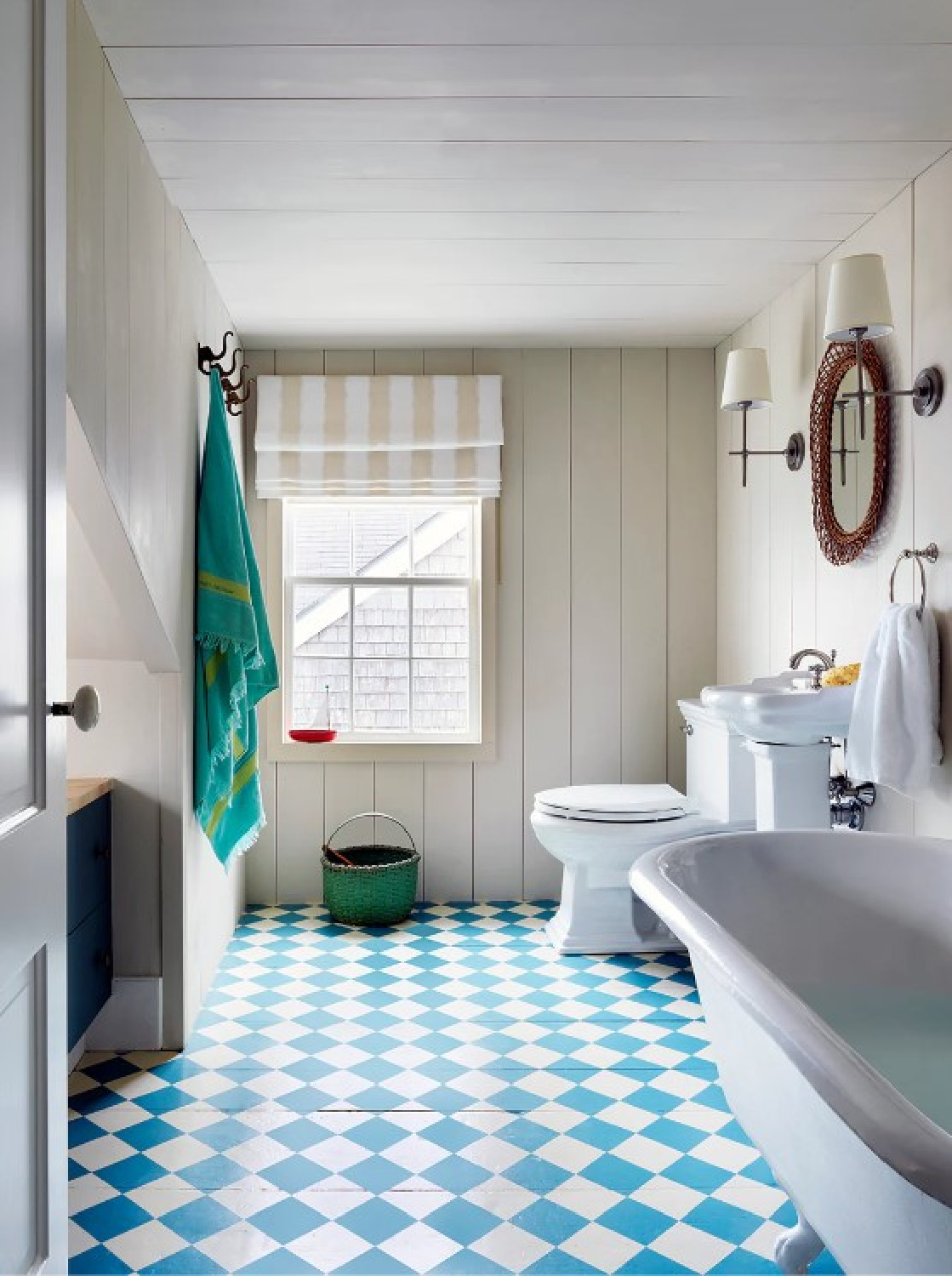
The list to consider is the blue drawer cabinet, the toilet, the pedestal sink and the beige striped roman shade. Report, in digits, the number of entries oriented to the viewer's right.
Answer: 1

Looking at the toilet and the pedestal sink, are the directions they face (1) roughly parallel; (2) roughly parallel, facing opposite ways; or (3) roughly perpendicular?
roughly parallel

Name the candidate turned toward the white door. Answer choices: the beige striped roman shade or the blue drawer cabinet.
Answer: the beige striped roman shade

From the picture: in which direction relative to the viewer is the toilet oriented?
to the viewer's left

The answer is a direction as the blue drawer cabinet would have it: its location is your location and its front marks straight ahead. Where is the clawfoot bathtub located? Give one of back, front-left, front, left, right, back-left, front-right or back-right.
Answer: front-right

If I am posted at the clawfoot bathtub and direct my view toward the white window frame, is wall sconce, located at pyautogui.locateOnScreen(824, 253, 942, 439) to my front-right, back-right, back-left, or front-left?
front-right

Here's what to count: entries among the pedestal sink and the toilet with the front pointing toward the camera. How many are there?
0

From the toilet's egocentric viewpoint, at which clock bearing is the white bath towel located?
The white bath towel is roughly at 8 o'clock from the toilet.

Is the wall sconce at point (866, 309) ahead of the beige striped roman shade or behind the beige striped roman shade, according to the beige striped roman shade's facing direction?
ahead

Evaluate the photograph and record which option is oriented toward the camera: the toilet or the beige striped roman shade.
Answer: the beige striped roman shade

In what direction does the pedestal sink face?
to the viewer's left

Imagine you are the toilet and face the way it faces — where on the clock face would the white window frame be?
The white window frame is roughly at 1 o'clock from the toilet.

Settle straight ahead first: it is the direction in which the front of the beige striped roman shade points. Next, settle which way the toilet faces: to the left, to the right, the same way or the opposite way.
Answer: to the right

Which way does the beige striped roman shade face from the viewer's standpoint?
toward the camera

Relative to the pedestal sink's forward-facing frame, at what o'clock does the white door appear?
The white door is roughly at 10 o'clock from the pedestal sink.
